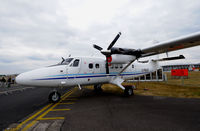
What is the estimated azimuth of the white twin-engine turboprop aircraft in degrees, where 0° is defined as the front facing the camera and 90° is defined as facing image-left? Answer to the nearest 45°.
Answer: approximately 45°
